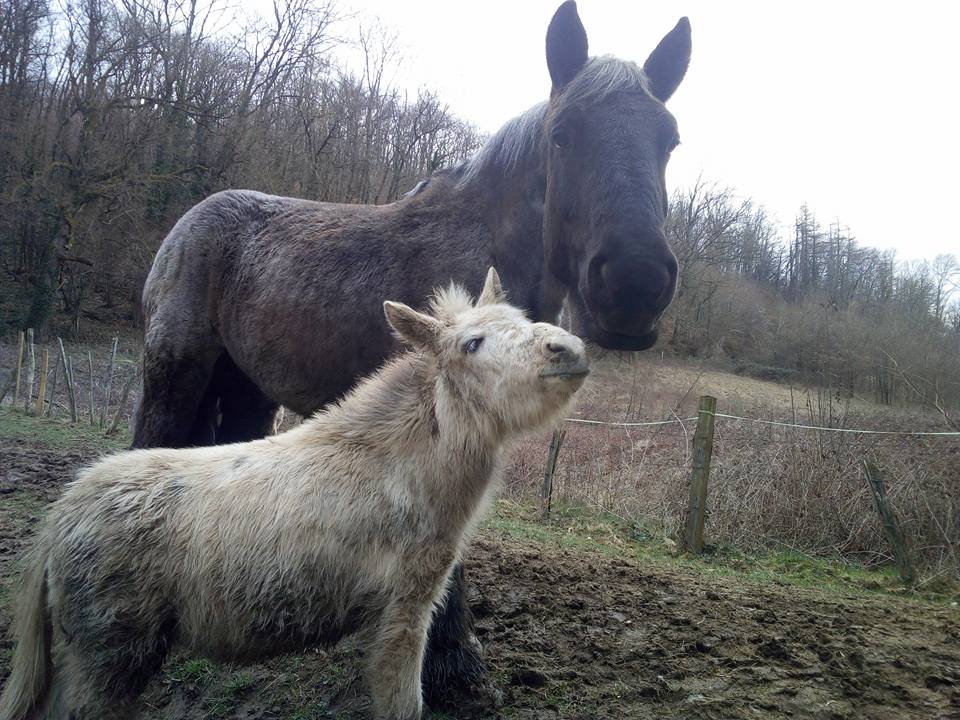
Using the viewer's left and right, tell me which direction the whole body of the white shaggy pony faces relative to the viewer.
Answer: facing to the right of the viewer

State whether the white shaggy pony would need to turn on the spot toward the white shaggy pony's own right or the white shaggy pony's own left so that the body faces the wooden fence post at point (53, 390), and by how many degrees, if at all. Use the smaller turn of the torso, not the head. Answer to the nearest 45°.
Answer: approximately 90° to the white shaggy pony's own left

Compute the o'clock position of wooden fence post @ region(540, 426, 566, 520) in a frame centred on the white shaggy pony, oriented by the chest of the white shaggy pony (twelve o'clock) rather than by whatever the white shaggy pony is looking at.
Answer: The wooden fence post is roughly at 10 o'clock from the white shaggy pony.

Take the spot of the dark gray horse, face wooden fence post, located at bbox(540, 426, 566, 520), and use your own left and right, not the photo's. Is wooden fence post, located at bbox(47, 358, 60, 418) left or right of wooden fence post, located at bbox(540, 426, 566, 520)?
left

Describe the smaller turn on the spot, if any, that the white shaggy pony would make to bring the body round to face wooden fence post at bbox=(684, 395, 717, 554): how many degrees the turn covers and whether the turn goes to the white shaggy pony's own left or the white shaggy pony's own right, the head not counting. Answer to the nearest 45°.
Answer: approximately 45° to the white shaggy pony's own left

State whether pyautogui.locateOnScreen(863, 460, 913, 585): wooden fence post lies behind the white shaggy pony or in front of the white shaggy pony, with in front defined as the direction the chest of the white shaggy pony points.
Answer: in front

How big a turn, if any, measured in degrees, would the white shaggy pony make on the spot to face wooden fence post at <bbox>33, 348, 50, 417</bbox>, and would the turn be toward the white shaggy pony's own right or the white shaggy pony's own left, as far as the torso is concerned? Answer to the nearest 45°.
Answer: approximately 90° to the white shaggy pony's own left
